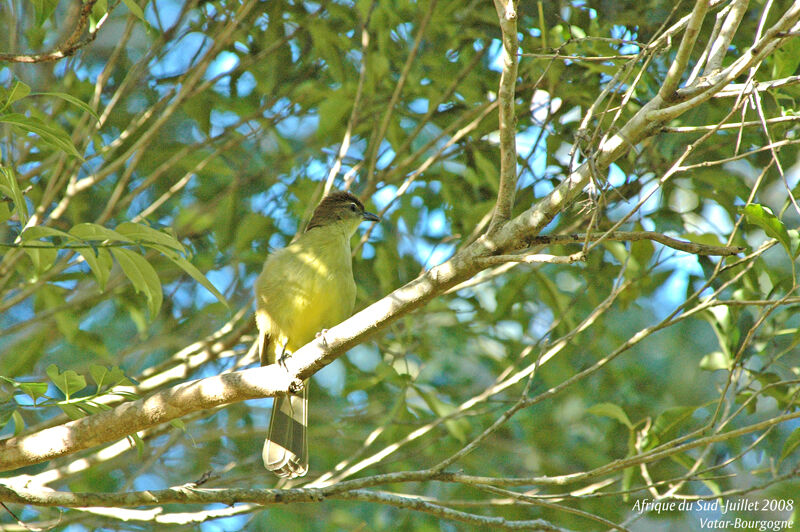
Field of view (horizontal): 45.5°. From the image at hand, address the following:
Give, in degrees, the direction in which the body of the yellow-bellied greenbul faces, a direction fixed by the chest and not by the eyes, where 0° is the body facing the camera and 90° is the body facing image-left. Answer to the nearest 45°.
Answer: approximately 315°
